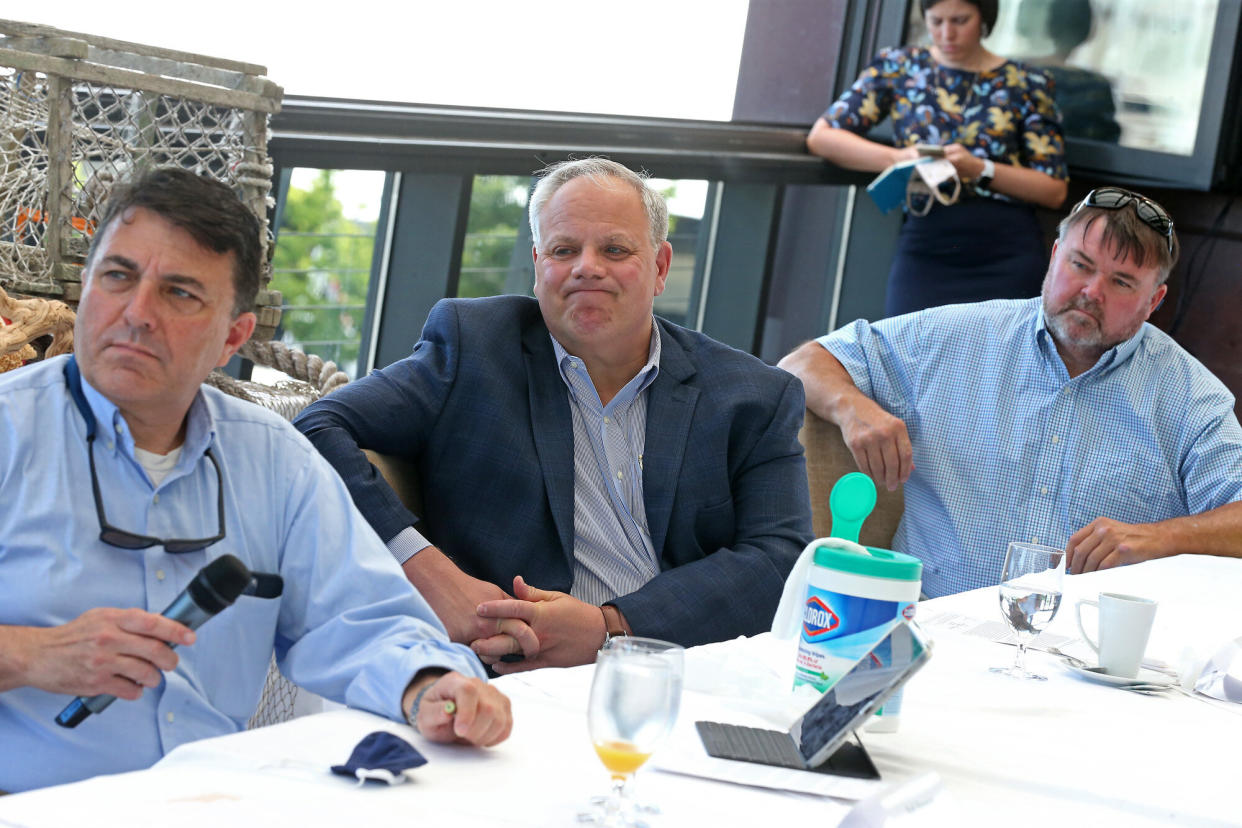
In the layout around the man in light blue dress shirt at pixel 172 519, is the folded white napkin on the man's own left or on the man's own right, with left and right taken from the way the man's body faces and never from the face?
on the man's own left

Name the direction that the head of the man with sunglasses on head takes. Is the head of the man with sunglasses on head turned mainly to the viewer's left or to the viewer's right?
to the viewer's left

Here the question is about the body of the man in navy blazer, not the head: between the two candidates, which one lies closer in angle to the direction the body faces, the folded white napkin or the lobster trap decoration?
the folded white napkin

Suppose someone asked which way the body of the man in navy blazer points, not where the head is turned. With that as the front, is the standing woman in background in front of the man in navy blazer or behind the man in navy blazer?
behind

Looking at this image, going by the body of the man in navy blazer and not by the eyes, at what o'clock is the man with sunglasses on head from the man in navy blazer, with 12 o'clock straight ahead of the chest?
The man with sunglasses on head is roughly at 8 o'clock from the man in navy blazer.
